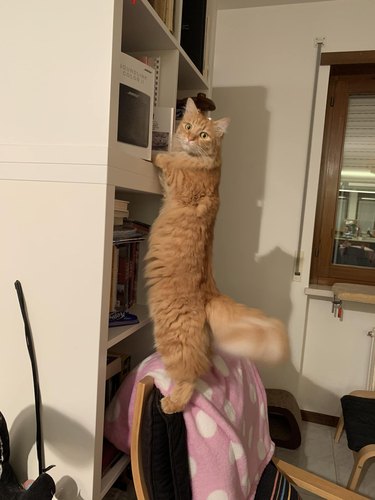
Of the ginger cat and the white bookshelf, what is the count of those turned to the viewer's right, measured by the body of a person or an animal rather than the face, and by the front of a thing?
1

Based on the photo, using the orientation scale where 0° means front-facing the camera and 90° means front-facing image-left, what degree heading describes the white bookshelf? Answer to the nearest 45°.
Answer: approximately 270°
